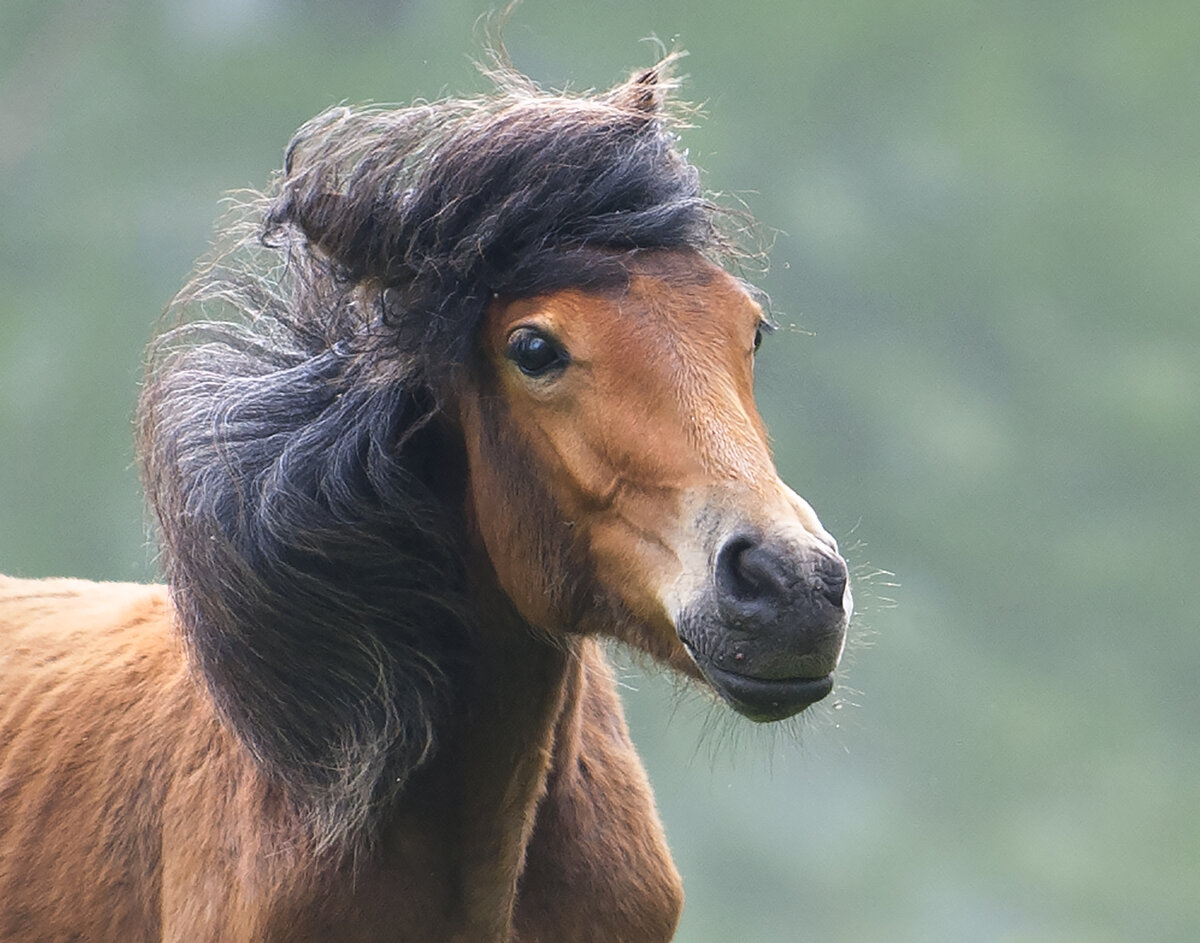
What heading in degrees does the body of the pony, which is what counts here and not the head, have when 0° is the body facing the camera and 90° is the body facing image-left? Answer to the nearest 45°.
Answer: approximately 315°
